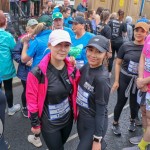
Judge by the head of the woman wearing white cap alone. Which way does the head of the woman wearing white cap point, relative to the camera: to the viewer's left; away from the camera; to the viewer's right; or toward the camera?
toward the camera

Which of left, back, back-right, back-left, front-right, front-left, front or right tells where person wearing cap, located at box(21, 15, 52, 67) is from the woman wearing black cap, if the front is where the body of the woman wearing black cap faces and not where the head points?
right

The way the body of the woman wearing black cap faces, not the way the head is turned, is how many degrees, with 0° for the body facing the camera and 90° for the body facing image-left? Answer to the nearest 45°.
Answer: approximately 45°

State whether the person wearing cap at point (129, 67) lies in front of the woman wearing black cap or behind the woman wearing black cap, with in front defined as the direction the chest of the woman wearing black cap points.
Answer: behind

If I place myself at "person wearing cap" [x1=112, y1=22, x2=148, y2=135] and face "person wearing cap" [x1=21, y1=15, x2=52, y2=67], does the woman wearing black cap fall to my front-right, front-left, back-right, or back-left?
front-left
